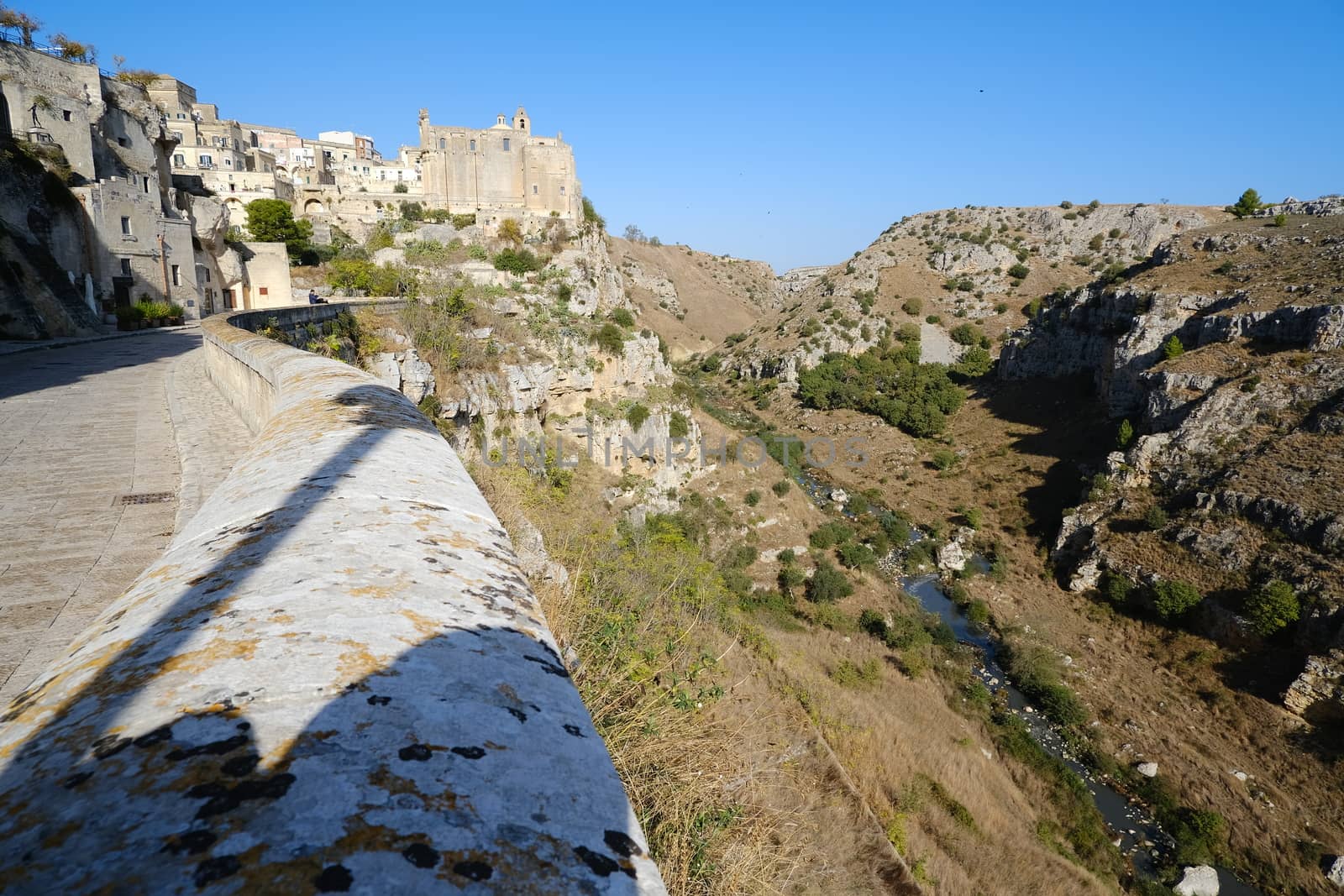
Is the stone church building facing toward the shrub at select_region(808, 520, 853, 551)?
no

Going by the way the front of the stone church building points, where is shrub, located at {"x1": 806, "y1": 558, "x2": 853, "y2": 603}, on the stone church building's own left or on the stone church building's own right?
on the stone church building's own left

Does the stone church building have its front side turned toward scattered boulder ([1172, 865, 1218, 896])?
no

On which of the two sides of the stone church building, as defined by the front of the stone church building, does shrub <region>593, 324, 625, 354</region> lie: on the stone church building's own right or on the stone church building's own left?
on the stone church building's own left

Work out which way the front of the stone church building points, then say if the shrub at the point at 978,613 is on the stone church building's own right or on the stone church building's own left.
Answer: on the stone church building's own left

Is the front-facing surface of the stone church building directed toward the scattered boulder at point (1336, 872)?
no

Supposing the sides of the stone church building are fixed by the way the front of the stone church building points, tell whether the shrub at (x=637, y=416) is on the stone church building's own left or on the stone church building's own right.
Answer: on the stone church building's own left

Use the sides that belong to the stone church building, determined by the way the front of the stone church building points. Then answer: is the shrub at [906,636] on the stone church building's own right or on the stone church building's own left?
on the stone church building's own left
